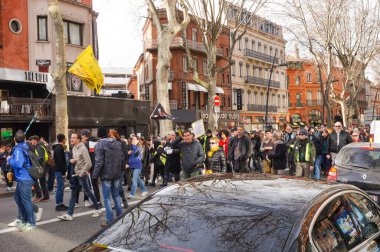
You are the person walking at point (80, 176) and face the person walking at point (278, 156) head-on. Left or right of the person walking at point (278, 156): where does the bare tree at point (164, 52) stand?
left

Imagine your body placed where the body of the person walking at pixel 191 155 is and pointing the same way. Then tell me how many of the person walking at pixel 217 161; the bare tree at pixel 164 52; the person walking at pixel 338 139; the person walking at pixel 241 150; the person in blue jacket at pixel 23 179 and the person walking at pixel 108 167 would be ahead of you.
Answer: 2

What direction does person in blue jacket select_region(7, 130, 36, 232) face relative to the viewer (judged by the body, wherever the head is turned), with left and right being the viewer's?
facing to the left of the viewer

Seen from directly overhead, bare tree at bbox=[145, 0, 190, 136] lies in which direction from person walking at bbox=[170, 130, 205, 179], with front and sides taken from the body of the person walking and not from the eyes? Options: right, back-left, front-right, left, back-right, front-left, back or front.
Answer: back-right

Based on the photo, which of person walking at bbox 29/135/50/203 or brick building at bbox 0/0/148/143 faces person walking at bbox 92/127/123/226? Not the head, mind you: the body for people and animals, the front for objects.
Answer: the brick building

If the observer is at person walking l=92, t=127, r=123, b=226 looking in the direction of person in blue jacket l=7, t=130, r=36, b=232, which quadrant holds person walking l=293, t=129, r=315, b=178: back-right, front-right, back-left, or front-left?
back-right

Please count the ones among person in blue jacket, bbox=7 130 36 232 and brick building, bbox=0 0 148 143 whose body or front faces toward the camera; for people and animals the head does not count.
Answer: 1

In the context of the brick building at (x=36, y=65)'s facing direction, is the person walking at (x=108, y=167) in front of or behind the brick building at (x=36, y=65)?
in front

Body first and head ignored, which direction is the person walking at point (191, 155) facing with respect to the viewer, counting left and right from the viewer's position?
facing the viewer and to the left of the viewer
